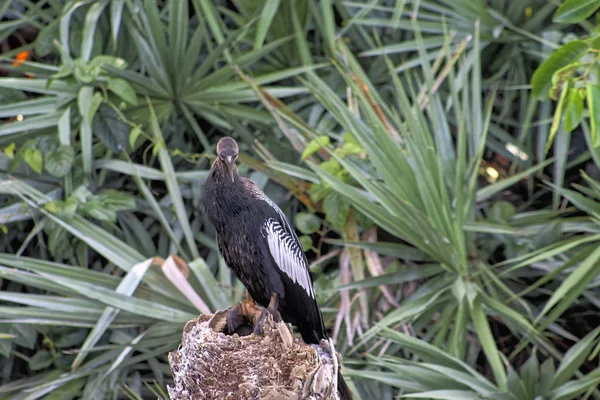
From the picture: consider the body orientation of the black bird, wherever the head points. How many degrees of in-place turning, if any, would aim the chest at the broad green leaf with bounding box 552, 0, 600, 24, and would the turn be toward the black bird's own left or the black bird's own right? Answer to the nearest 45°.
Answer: approximately 135° to the black bird's own left

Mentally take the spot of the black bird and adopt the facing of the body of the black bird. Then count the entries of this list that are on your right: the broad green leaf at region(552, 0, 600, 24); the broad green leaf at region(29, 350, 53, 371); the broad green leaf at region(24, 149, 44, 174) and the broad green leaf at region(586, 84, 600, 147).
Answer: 2

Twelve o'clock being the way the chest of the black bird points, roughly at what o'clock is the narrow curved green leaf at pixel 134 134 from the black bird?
The narrow curved green leaf is roughly at 4 o'clock from the black bird.

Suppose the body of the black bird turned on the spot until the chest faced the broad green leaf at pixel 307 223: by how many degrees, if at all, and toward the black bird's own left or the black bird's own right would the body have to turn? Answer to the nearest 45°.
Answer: approximately 135° to the black bird's own right

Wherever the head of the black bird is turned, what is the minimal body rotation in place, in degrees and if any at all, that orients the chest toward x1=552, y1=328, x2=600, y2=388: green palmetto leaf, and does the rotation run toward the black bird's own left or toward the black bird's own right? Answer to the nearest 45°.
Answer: approximately 135° to the black bird's own left
